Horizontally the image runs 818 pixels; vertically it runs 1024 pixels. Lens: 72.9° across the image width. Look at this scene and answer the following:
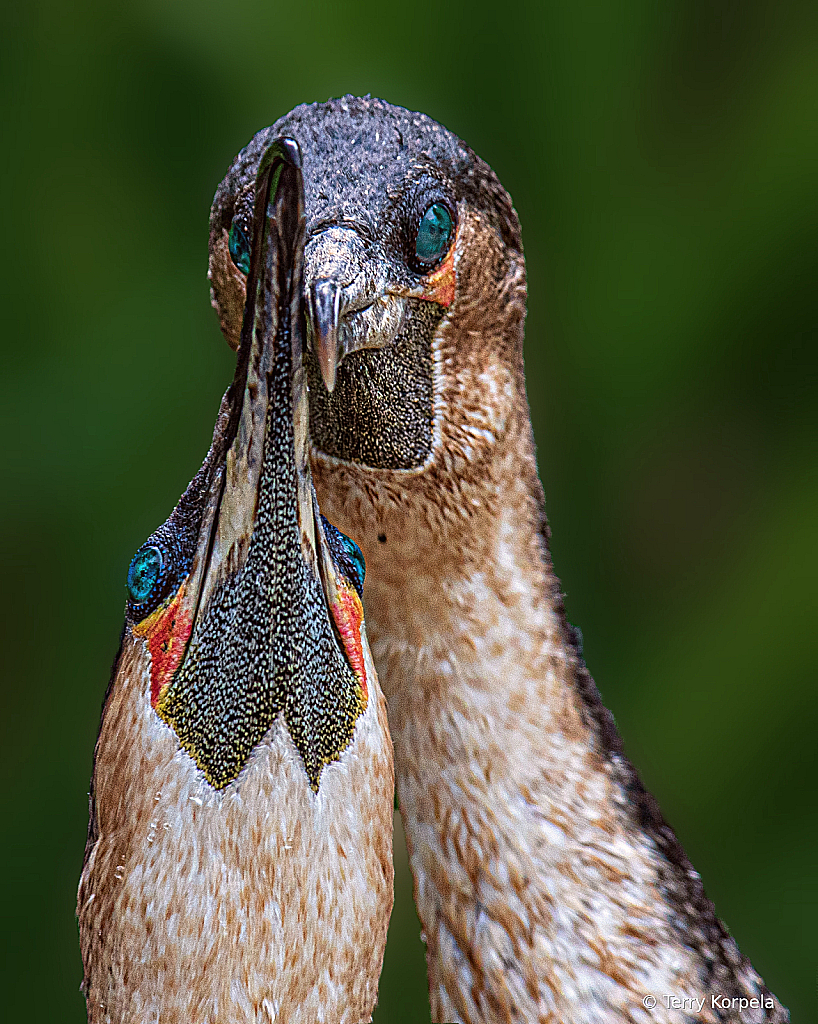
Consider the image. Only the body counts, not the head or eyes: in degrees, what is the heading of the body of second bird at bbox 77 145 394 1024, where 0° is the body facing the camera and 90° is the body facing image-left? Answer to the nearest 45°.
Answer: approximately 0°
